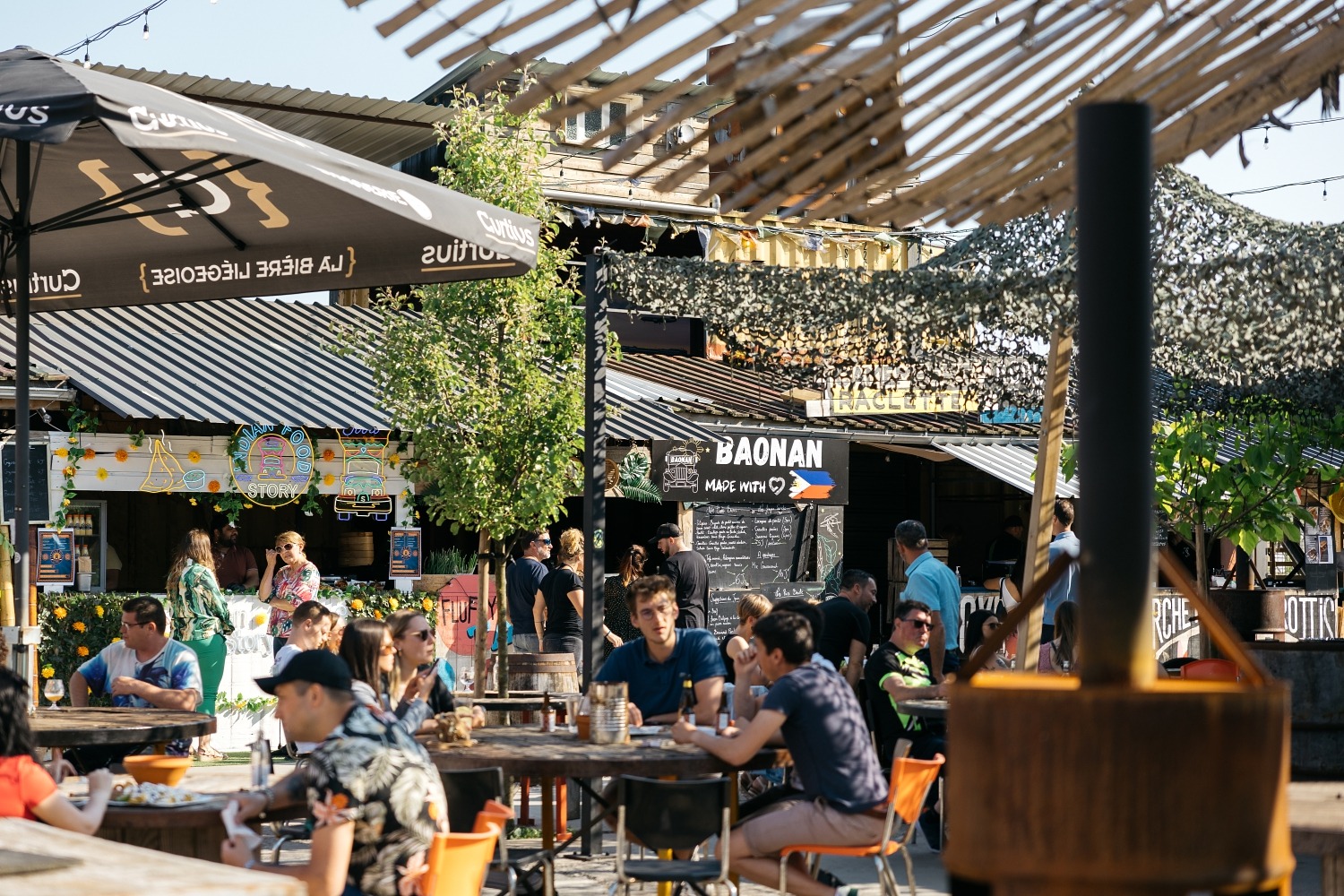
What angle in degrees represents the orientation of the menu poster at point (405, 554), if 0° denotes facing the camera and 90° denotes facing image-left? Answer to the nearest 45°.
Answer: approximately 0°

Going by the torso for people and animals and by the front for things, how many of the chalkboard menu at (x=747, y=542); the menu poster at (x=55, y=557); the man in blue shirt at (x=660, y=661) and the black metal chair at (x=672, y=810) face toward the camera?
3

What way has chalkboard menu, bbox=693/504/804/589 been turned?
toward the camera

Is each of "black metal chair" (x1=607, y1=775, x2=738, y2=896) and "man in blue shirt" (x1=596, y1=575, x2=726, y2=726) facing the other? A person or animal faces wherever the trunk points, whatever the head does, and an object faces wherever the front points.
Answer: yes

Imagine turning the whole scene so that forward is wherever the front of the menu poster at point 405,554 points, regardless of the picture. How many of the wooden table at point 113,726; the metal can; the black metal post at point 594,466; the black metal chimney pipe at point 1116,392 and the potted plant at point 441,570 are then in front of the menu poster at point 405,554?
4

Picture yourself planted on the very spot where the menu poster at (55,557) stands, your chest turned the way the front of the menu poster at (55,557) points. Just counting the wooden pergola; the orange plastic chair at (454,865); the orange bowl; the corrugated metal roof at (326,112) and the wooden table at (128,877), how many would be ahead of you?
4

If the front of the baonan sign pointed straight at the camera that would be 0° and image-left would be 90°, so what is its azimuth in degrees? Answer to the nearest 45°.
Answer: approximately 0°

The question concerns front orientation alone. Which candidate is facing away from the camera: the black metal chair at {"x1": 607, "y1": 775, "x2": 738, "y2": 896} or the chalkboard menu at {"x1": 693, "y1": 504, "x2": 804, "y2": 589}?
the black metal chair

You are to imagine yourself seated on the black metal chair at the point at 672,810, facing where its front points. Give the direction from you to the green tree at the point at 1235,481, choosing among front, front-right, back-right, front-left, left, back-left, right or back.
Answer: front-right

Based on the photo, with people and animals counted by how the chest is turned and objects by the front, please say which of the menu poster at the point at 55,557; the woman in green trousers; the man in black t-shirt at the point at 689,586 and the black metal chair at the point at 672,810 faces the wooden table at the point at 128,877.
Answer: the menu poster

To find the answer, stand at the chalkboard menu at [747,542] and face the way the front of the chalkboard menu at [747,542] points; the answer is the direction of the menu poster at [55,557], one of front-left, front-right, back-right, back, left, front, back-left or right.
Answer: front-right

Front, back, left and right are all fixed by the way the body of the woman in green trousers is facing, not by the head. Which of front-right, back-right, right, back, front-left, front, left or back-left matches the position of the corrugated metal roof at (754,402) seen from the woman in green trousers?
front

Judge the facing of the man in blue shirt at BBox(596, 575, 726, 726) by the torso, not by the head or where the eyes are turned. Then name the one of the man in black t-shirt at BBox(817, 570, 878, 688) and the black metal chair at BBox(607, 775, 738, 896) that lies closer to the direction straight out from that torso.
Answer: the black metal chair

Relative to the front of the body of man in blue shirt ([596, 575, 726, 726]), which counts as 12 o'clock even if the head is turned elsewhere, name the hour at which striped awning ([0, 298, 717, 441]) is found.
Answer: The striped awning is roughly at 5 o'clock from the man in blue shirt.

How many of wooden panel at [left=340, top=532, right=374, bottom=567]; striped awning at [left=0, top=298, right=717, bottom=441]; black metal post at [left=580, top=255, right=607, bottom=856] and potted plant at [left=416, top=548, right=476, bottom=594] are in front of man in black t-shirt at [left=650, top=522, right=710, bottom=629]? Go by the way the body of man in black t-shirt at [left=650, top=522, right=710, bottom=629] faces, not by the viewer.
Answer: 3

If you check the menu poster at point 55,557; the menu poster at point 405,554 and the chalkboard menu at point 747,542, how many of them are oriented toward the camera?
3
